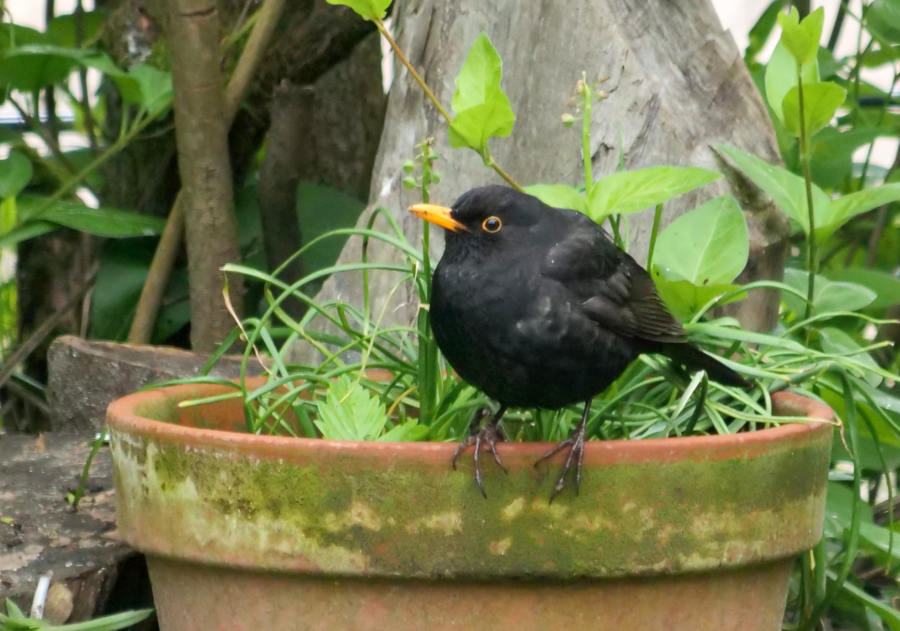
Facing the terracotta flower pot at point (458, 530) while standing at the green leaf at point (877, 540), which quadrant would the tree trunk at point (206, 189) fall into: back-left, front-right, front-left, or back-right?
front-right

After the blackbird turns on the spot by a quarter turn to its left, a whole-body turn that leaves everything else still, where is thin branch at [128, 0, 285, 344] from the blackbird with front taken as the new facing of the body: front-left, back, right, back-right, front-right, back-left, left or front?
back

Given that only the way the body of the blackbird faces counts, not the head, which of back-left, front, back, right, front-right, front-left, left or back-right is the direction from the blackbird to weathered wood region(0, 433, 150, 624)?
front-right

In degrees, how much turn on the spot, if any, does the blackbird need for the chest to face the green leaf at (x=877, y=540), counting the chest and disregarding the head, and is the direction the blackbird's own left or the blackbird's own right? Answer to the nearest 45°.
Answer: approximately 180°

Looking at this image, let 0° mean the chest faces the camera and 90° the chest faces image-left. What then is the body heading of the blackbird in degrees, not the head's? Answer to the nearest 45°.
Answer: approximately 45°
